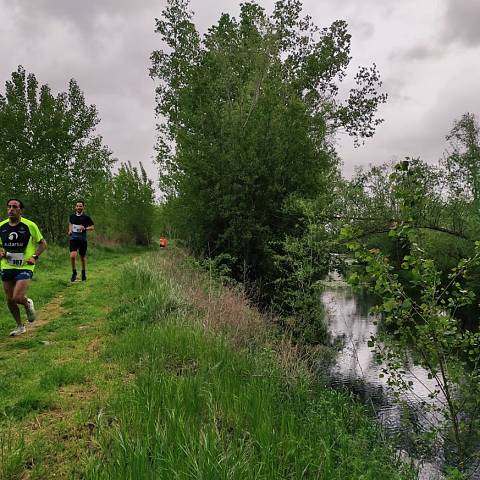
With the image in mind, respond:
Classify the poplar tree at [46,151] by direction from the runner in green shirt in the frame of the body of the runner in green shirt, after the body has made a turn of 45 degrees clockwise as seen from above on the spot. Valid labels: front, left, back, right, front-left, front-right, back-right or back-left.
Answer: right

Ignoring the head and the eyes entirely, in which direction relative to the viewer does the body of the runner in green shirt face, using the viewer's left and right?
facing the viewer and to the left of the viewer

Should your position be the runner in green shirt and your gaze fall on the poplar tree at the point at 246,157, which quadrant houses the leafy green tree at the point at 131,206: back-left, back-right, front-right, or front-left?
front-left

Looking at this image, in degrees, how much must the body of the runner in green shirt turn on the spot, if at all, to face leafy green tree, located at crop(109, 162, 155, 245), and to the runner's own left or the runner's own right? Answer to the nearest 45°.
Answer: approximately 135° to the runner's own right

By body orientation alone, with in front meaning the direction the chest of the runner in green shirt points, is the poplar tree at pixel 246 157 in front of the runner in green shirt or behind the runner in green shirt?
behind

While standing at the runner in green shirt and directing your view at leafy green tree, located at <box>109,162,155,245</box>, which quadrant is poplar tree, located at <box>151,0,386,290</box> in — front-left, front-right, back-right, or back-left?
front-right
